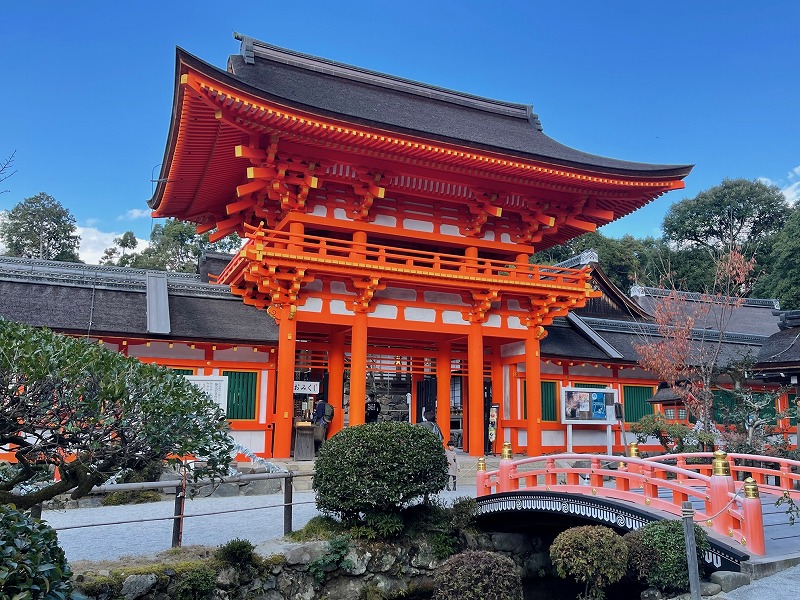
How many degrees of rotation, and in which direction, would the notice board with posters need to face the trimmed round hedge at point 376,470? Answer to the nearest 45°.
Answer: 0° — it already faces it

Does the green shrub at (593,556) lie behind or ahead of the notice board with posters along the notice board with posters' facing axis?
ahead

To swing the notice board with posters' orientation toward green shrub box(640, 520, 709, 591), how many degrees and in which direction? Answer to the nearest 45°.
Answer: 0° — it already faces it

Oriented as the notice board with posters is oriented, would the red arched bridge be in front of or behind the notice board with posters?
in front

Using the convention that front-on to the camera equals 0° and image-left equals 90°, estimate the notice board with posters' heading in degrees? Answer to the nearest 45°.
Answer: approximately 0°

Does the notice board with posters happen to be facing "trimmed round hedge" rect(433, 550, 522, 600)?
yes

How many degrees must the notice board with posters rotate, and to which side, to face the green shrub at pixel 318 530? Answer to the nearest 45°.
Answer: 0° — it already faces it
